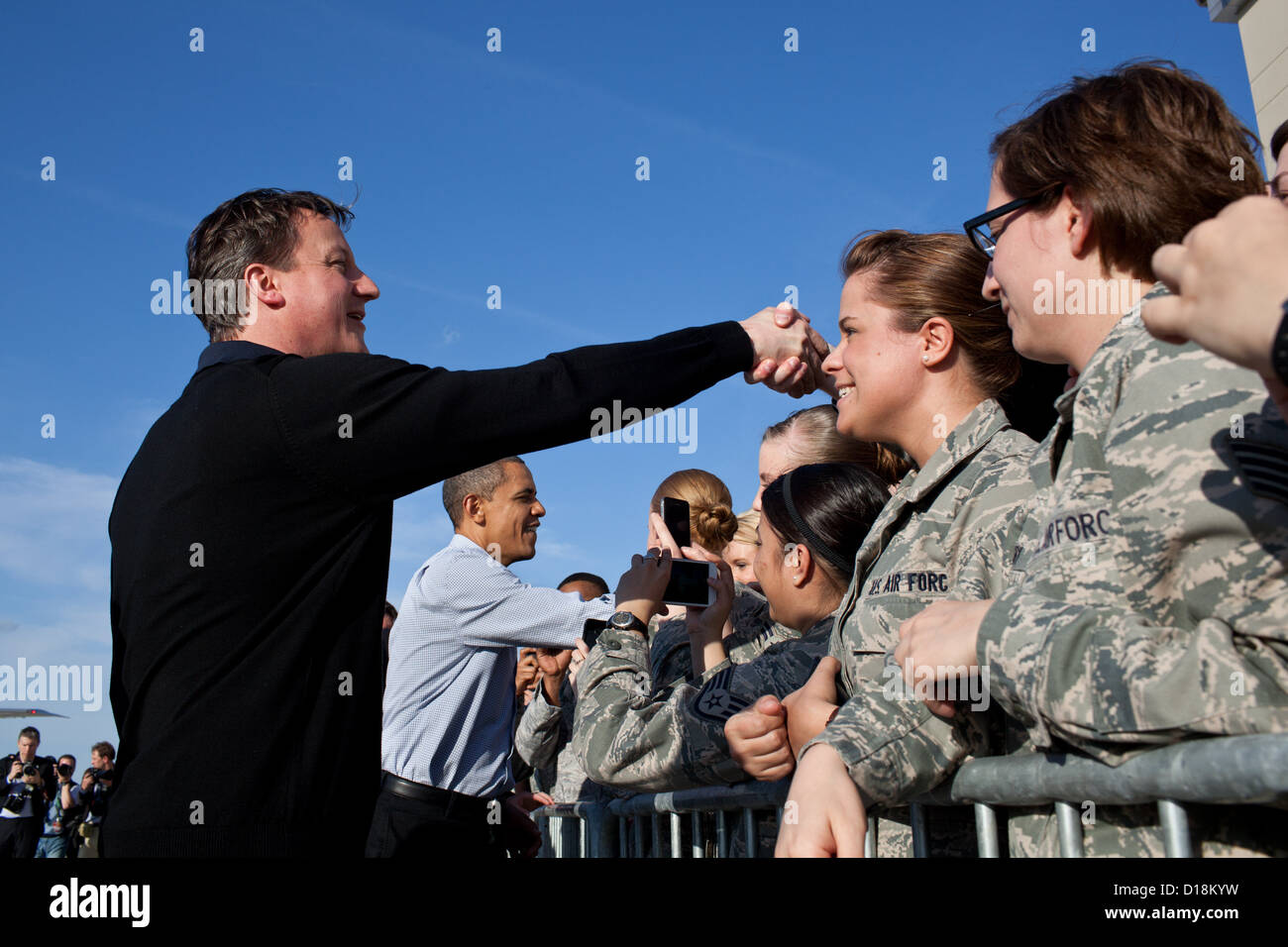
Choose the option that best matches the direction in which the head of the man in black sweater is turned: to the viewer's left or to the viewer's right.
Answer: to the viewer's right

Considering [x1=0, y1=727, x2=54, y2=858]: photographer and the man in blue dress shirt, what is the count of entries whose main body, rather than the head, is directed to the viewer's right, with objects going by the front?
1

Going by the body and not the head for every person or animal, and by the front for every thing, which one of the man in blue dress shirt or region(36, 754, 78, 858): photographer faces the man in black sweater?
the photographer

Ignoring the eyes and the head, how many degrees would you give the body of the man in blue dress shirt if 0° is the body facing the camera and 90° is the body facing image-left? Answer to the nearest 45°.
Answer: approximately 270°

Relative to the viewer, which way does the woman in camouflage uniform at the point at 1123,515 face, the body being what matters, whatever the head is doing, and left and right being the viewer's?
facing to the left of the viewer

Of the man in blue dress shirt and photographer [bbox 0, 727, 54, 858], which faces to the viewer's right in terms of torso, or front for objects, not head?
the man in blue dress shirt
